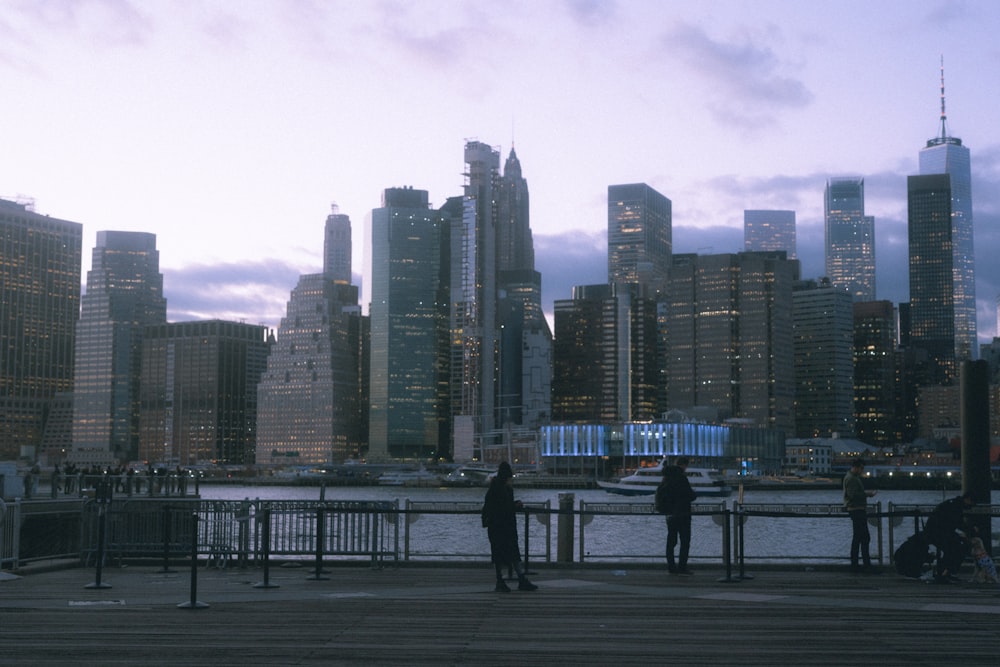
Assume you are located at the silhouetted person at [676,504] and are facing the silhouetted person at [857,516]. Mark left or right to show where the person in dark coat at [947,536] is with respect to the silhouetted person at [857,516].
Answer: right

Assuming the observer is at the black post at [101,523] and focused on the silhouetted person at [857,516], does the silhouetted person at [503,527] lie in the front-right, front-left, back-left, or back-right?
front-right

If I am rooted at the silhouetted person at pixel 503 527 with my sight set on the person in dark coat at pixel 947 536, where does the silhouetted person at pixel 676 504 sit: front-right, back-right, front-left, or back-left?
front-left

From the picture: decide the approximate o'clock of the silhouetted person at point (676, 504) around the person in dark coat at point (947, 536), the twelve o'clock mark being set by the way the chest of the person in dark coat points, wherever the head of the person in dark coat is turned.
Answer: The silhouetted person is roughly at 6 o'clock from the person in dark coat.

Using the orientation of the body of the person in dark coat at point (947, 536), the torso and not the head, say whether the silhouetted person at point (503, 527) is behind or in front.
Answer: behind

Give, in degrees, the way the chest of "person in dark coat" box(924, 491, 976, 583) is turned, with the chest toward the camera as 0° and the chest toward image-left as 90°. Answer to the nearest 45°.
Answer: approximately 270°

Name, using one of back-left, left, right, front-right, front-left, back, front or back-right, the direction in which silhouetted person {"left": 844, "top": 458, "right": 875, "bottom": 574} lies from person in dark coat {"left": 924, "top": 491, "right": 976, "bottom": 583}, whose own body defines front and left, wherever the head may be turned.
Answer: back-left
